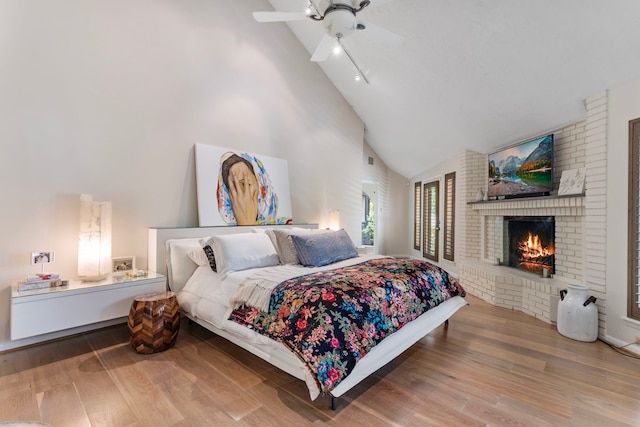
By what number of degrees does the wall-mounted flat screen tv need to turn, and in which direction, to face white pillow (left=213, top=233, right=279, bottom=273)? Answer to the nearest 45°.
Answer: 0° — it already faces it

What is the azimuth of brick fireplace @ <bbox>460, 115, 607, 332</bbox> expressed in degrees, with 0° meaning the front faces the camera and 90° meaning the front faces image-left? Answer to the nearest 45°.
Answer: approximately 45°

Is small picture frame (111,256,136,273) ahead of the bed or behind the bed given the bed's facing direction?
behind

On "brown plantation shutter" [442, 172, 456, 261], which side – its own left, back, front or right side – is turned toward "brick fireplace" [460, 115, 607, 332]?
left

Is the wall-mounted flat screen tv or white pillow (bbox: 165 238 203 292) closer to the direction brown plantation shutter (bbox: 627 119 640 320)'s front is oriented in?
the white pillow

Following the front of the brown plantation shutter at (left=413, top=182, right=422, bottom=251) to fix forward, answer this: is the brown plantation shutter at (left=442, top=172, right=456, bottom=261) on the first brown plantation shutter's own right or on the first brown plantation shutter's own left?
on the first brown plantation shutter's own left

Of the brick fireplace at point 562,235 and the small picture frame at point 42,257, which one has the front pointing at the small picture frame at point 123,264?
the brick fireplace
